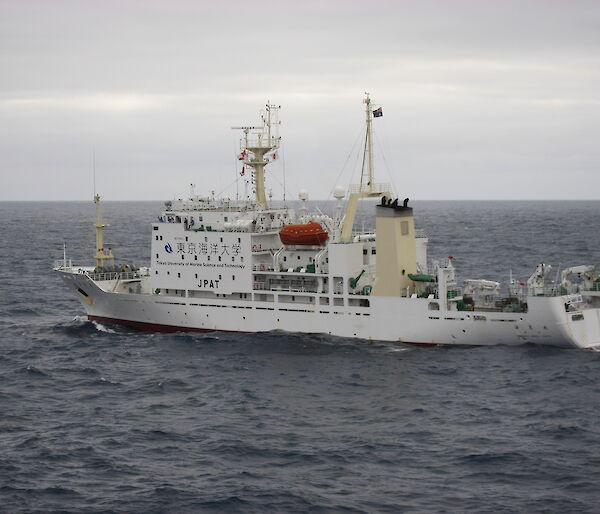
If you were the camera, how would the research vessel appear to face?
facing away from the viewer and to the left of the viewer
